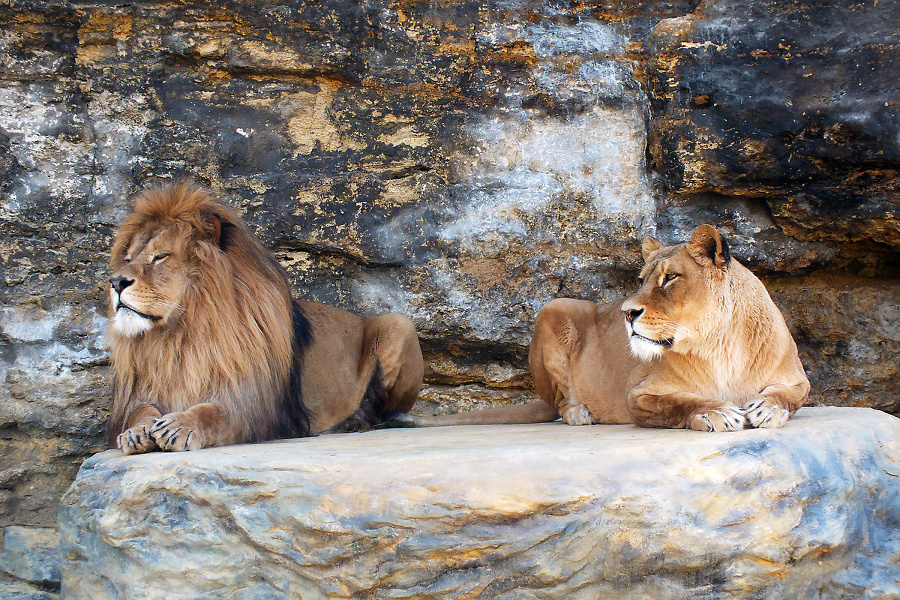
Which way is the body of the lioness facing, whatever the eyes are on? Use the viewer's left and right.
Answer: facing the viewer and to the right of the viewer

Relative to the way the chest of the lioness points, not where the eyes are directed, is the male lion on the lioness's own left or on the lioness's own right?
on the lioness's own right

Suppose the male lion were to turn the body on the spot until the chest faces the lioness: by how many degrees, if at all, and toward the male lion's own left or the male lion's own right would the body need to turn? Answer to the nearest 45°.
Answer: approximately 135° to the male lion's own left

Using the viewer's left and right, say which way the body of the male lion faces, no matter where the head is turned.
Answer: facing the viewer and to the left of the viewer

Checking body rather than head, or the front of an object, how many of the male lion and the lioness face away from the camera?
0
